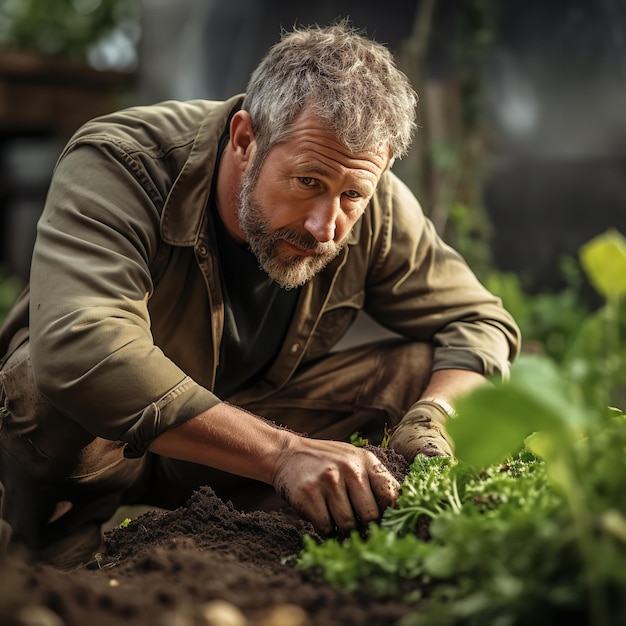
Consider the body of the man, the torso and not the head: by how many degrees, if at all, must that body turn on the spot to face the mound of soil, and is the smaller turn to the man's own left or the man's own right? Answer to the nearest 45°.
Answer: approximately 45° to the man's own right

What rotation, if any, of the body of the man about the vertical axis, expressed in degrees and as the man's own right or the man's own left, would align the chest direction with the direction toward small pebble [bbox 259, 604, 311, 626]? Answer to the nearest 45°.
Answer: approximately 45° to the man's own right

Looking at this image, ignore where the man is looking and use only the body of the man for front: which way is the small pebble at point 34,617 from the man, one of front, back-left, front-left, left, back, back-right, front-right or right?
front-right

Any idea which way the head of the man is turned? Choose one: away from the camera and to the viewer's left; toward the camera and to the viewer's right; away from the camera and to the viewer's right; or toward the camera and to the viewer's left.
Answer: toward the camera and to the viewer's right

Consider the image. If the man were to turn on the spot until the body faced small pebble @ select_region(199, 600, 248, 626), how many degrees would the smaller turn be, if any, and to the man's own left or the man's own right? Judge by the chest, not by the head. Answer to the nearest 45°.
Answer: approximately 45° to the man's own right

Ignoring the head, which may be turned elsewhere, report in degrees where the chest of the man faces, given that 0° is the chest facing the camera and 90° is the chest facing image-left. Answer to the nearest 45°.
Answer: approximately 315°
